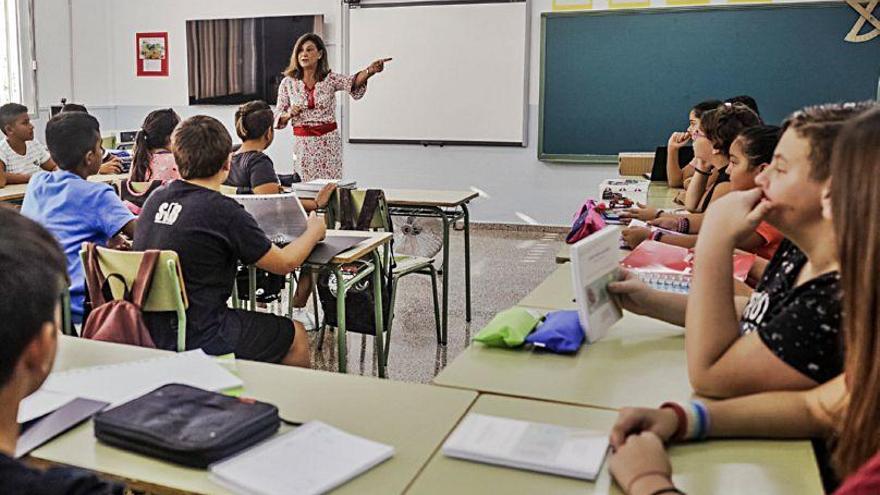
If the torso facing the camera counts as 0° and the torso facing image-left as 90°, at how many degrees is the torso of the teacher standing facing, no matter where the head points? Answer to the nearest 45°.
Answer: approximately 0°

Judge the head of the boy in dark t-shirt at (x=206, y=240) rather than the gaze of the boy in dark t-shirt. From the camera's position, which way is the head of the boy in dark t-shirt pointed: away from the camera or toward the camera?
away from the camera

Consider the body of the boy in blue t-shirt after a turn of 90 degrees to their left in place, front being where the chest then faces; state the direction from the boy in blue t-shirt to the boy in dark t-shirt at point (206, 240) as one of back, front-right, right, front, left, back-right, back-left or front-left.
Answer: back

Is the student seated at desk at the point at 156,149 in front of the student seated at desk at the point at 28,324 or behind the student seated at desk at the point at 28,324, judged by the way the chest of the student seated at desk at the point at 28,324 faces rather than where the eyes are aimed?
in front

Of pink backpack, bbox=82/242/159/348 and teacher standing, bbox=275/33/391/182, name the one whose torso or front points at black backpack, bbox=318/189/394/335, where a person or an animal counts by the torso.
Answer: the teacher standing

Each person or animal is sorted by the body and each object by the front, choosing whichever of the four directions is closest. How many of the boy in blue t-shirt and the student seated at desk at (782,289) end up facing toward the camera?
0

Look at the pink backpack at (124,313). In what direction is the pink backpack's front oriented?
toward the camera

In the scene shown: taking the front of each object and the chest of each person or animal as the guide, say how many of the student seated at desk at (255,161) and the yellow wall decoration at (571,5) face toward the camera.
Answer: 1

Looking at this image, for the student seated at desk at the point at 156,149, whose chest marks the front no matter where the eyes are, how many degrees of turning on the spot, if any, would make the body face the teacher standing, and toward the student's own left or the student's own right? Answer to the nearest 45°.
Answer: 0° — they already face them

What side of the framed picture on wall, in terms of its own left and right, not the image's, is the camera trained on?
front

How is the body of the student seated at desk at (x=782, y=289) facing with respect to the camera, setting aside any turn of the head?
to the viewer's left

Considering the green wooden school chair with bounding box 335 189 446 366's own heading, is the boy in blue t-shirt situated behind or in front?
behind

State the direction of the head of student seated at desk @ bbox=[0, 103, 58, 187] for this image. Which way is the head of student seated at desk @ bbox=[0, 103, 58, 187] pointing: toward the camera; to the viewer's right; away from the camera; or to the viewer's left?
to the viewer's right

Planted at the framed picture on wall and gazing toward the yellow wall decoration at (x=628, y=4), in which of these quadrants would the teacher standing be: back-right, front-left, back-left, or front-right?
front-right

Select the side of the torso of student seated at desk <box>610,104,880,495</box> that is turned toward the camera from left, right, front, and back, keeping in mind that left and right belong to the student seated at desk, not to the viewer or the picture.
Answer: left

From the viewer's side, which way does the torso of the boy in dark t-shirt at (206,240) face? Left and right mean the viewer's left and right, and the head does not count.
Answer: facing away from the viewer and to the right of the viewer

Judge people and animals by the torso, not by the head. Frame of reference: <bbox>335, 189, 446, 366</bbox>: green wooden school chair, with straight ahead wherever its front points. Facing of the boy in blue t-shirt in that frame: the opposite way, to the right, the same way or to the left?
the same way
